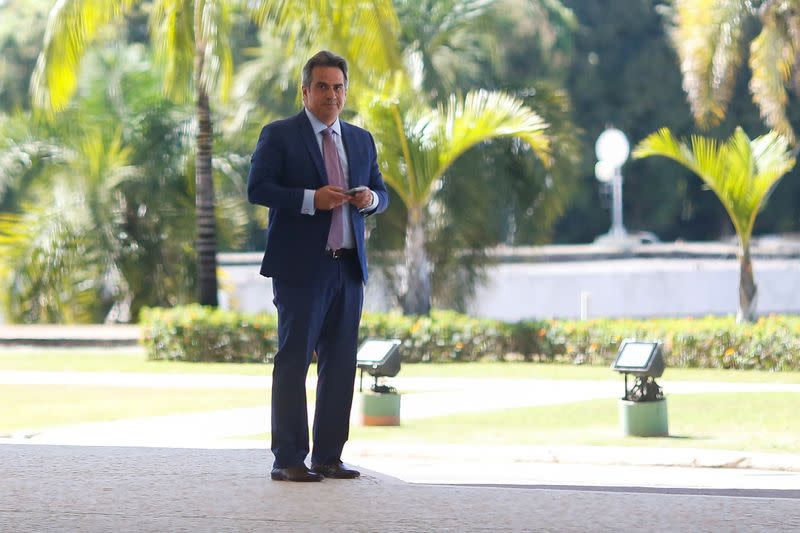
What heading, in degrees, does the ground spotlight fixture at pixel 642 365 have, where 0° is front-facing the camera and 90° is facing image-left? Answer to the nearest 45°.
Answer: approximately 45°

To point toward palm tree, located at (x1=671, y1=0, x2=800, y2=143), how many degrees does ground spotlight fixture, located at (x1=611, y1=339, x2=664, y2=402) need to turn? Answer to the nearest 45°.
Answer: approximately 135° to its right

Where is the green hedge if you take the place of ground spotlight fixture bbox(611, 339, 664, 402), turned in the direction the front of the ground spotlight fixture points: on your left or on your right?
on your right

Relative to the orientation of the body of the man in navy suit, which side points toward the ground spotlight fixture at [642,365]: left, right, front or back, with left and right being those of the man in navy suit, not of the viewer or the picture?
left

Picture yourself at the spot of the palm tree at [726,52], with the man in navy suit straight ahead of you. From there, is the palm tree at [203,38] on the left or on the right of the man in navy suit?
right

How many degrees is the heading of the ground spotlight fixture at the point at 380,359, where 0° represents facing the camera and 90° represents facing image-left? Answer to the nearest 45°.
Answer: approximately 45°

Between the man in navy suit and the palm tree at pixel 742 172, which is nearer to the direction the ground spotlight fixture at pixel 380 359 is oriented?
the man in navy suit

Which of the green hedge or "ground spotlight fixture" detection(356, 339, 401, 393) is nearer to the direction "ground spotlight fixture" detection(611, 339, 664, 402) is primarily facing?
the ground spotlight fixture
